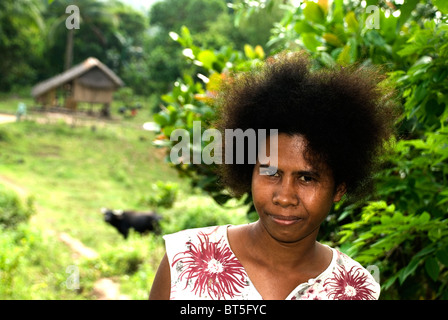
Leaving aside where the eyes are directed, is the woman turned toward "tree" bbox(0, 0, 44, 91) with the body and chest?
no

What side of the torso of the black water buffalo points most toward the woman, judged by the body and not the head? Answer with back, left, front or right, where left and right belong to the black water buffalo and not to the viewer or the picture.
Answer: left

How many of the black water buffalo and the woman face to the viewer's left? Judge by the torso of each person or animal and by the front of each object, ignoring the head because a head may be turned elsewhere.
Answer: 1

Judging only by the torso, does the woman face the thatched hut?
no

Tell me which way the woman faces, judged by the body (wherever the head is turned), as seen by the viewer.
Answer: toward the camera

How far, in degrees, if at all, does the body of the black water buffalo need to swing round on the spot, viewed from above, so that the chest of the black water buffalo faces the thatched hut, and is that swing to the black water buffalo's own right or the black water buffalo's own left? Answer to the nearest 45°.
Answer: approximately 90° to the black water buffalo's own right

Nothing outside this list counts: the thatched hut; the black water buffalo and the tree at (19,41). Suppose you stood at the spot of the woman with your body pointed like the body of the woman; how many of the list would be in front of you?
0

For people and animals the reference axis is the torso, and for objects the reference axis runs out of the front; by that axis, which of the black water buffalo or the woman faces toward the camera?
the woman

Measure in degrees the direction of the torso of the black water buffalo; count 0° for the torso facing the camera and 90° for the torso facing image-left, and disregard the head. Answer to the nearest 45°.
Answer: approximately 90°

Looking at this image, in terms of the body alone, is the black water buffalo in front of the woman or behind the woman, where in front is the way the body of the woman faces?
behind

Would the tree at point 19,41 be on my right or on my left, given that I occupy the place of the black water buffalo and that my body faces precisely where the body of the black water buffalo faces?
on my right

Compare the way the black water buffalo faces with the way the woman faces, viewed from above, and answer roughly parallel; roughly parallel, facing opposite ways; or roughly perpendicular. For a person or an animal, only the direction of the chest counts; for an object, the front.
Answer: roughly perpendicular
